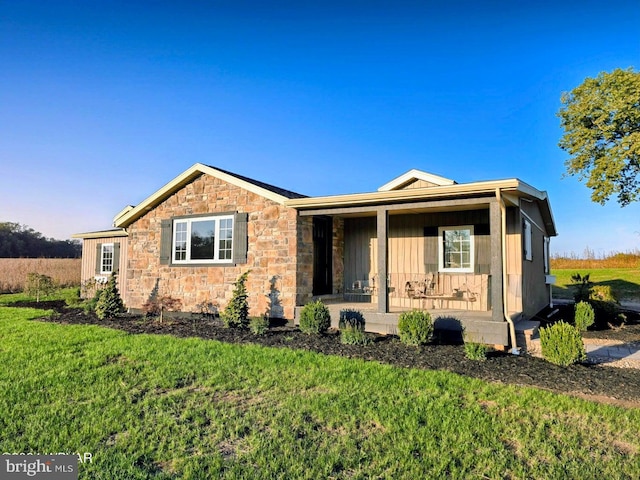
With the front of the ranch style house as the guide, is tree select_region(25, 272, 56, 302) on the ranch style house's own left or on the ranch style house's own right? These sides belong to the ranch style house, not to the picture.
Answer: on the ranch style house's own right

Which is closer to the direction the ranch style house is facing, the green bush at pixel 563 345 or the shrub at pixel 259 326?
the shrub

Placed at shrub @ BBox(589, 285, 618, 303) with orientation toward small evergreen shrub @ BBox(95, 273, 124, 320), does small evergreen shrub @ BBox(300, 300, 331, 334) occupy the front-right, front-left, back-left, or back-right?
front-left

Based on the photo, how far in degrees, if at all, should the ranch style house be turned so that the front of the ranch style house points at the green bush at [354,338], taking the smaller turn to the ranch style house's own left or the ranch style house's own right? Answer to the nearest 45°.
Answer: approximately 45° to the ranch style house's own left

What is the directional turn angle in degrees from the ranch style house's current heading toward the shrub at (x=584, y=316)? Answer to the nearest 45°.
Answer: approximately 135° to its left

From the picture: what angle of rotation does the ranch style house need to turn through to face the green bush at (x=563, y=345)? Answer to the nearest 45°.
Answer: approximately 90° to its left

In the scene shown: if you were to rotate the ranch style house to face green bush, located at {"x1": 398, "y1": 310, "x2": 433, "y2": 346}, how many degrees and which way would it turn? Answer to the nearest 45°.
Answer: approximately 45° to its left

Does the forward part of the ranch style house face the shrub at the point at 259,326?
yes

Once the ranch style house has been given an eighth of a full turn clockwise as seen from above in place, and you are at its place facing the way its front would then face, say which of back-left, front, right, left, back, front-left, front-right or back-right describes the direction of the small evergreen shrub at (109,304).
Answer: front

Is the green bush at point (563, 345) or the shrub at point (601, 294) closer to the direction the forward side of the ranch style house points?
the green bush

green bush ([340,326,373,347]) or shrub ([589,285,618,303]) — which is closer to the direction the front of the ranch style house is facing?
the green bush

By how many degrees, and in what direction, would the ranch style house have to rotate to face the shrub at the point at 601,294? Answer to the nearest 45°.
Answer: approximately 135° to its left
